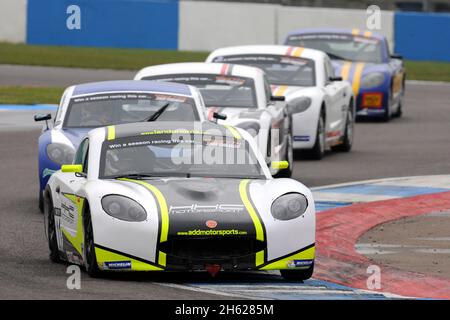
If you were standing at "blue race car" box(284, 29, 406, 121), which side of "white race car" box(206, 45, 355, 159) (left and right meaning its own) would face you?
back

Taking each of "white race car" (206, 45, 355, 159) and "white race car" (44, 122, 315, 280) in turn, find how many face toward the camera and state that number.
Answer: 2

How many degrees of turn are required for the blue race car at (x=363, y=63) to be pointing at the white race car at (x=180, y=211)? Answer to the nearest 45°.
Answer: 0° — it already faces it

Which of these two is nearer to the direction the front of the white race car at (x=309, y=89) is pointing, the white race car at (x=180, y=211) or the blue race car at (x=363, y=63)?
the white race car

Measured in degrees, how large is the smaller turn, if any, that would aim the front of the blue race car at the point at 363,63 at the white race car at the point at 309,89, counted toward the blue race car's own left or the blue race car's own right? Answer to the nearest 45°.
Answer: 0° — it already faces it

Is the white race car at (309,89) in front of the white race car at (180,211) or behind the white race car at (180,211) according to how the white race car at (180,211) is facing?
behind

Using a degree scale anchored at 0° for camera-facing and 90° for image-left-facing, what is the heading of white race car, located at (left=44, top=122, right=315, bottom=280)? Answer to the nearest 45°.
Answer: approximately 0°

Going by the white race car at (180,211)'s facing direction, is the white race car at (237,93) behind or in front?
behind
